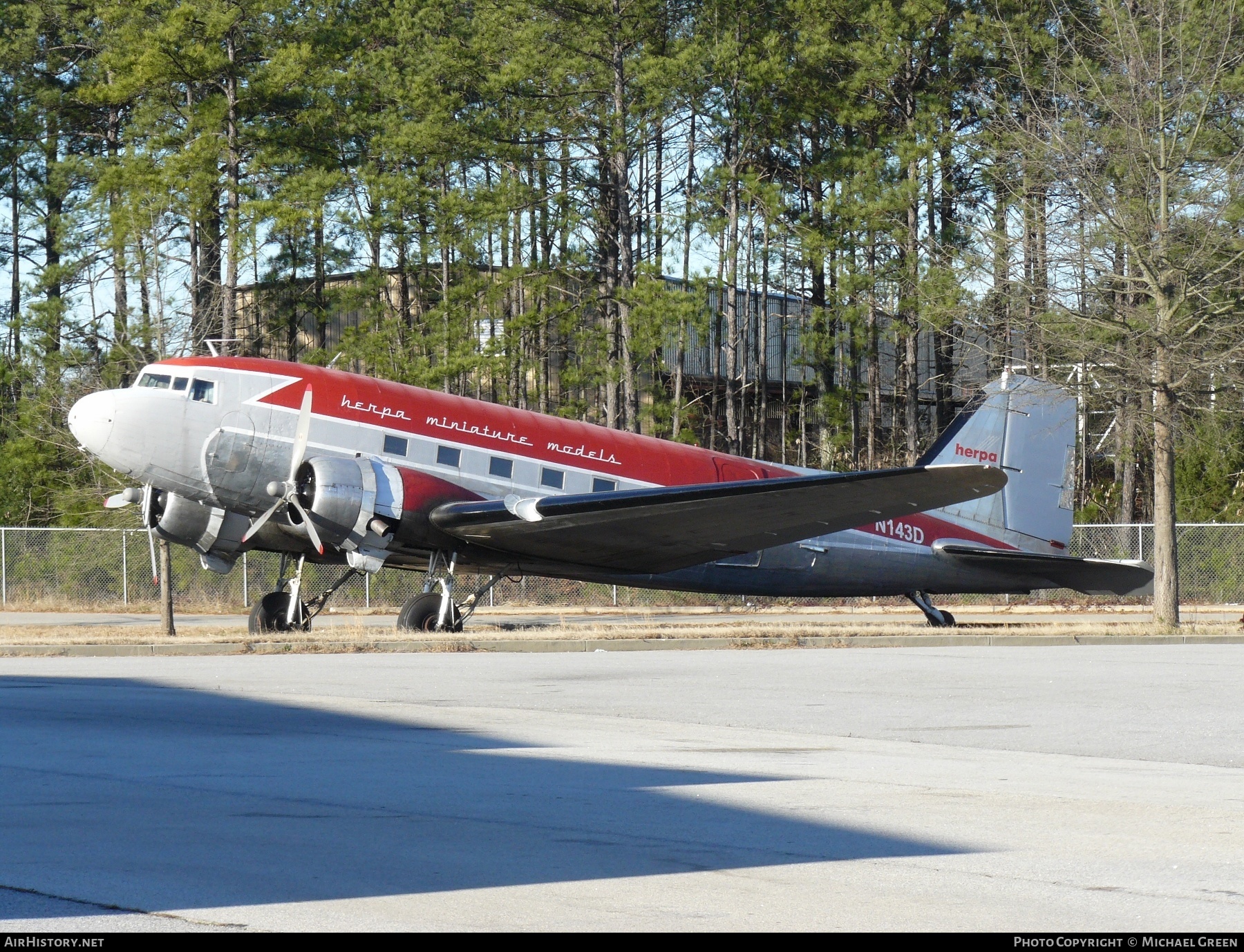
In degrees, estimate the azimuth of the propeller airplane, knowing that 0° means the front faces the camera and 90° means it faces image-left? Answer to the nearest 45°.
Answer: approximately 45°

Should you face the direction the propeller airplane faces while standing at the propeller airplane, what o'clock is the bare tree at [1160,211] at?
The bare tree is roughly at 7 o'clock from the propeller airplane.

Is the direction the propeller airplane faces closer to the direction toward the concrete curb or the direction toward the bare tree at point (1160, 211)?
the concrete curb

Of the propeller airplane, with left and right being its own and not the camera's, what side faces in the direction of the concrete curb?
left
